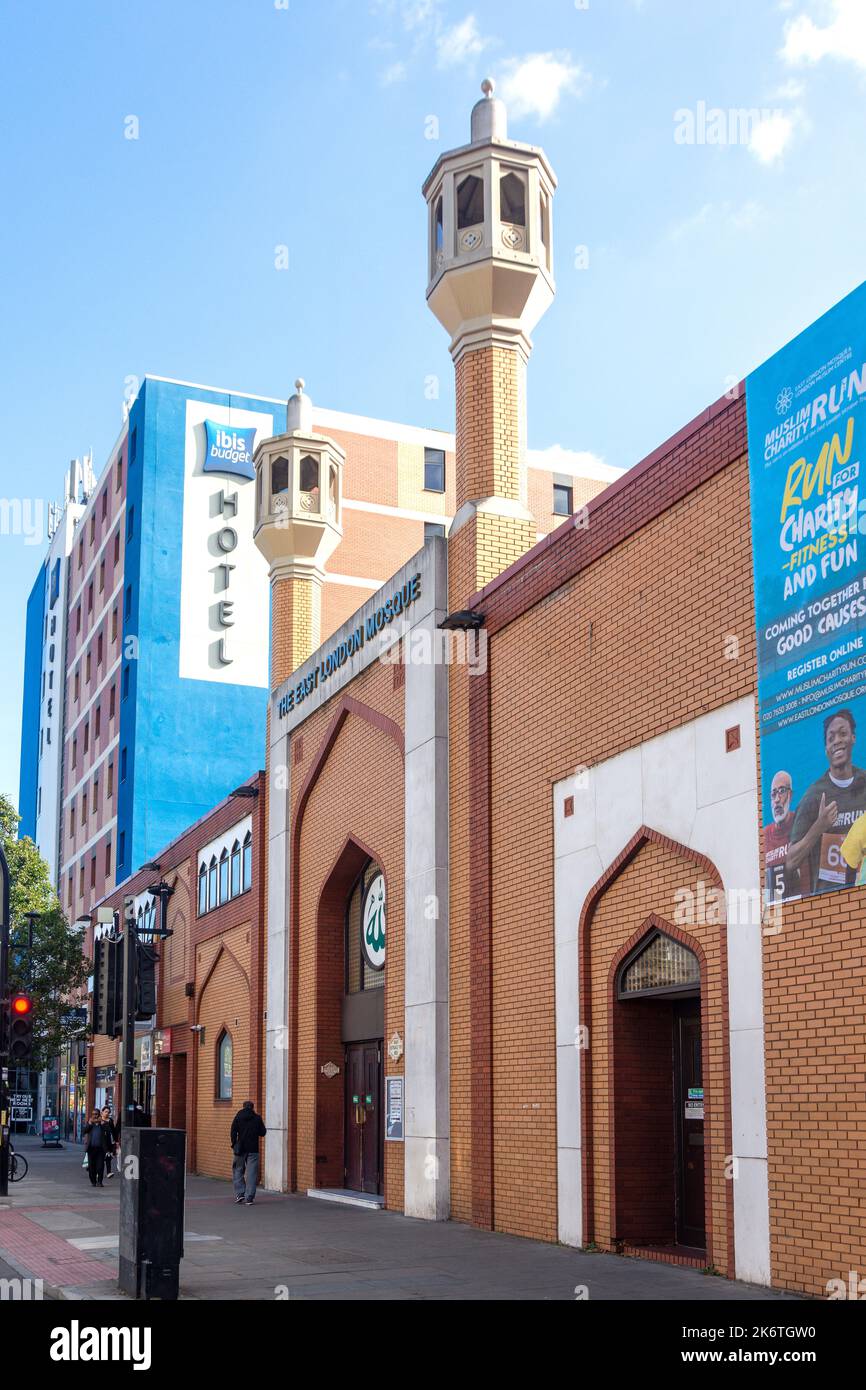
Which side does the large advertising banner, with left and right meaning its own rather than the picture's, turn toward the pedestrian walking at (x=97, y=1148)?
right

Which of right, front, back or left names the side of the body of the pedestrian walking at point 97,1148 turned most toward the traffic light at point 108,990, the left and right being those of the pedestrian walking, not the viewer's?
front

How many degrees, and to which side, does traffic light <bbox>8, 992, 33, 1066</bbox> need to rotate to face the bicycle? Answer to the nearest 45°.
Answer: approximately 180°

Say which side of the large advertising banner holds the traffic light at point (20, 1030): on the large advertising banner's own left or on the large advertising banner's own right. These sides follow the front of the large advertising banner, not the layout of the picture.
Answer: on the large advertising banner's own right

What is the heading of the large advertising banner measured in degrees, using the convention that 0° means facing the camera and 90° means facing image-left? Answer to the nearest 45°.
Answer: approximately 45°

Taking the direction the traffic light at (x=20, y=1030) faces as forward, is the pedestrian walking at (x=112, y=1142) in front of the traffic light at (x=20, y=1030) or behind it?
behind

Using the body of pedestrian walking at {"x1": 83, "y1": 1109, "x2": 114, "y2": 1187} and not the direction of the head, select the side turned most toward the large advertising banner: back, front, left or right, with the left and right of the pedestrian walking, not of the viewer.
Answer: front

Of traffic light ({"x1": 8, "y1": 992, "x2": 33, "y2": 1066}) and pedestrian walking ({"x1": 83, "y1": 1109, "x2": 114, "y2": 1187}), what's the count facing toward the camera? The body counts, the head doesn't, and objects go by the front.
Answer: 2

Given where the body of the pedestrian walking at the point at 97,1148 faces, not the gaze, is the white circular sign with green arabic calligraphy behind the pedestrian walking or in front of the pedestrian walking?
in front

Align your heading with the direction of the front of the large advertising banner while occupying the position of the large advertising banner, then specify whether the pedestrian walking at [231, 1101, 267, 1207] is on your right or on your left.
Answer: on your right
